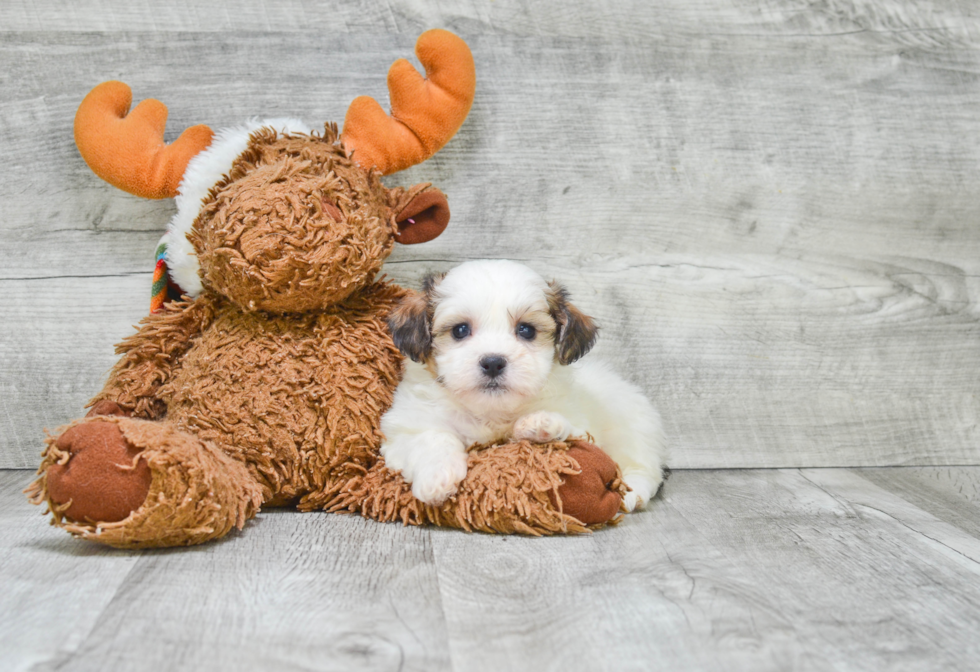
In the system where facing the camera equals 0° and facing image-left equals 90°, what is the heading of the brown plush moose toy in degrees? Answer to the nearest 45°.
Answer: approximately 0°

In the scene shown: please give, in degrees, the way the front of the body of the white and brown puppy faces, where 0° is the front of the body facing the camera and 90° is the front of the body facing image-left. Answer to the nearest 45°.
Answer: approximately 45°
